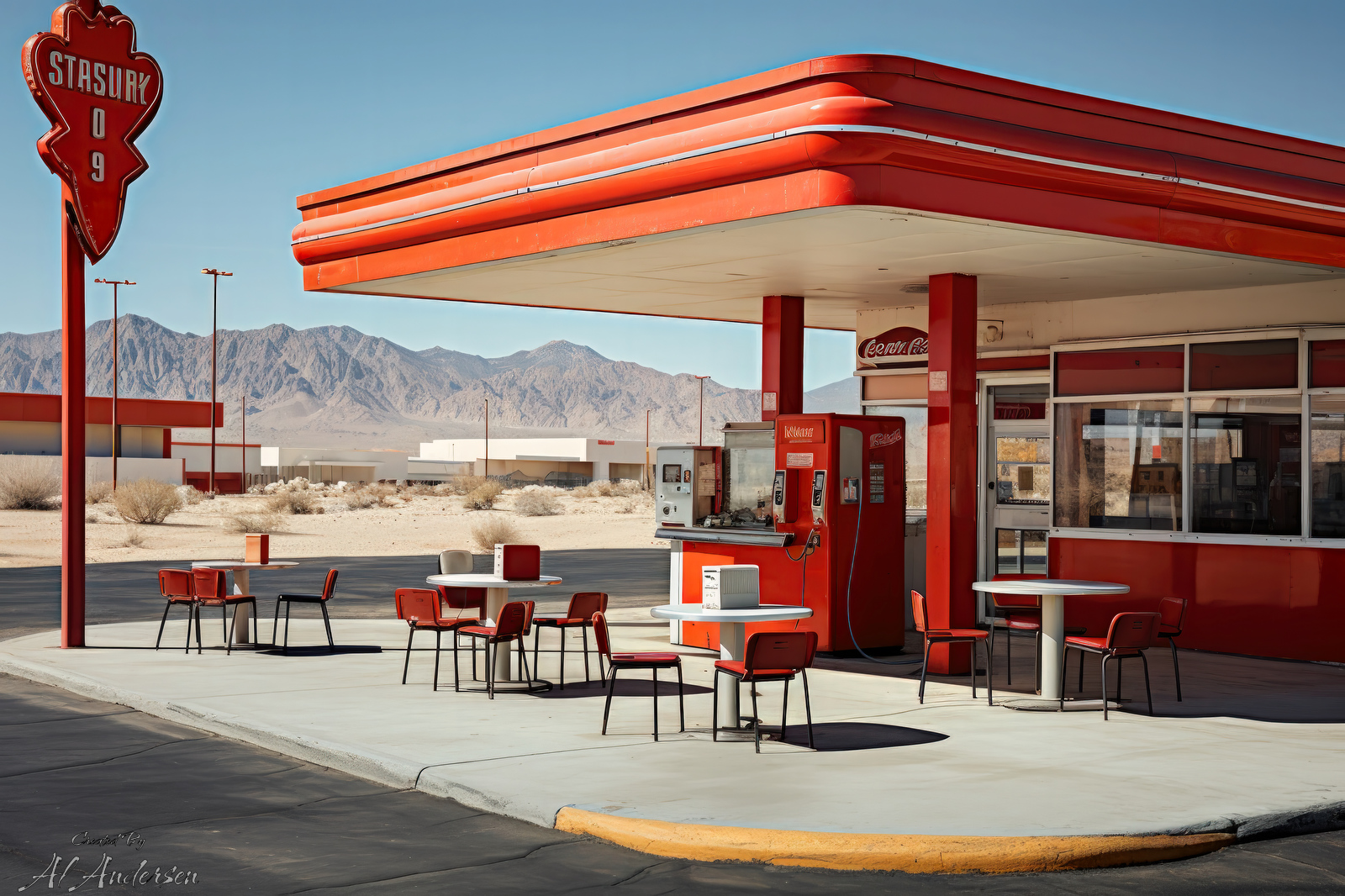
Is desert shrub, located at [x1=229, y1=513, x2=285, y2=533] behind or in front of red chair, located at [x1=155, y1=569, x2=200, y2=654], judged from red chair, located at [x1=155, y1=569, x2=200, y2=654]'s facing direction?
in front

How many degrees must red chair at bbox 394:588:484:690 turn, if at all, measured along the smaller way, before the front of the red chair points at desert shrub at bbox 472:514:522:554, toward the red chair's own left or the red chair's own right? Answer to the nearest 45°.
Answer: approximately 45° to the red chair's own left

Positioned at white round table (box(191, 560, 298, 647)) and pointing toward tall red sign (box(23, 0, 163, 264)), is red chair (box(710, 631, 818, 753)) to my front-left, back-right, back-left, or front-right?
back-left

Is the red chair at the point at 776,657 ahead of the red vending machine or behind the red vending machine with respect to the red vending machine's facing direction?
ahead

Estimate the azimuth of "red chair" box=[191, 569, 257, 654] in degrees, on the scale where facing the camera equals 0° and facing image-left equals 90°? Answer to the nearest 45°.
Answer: approximately 225°

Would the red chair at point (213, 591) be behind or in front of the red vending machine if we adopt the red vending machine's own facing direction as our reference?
in front

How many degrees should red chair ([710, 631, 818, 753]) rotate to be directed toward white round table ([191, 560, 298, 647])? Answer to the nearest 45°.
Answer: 0° — it already faces it

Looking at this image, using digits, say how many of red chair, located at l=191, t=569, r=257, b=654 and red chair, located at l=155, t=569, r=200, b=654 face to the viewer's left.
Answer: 0

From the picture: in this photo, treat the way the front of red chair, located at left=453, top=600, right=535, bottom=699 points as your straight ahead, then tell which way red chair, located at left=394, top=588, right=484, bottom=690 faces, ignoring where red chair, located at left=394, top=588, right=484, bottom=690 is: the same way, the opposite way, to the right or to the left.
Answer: to the right

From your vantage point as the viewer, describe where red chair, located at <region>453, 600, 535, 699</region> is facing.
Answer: facing away from the viewer and to the left of the viewer

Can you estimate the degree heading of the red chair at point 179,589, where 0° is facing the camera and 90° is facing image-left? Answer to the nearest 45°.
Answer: approximately 225°
